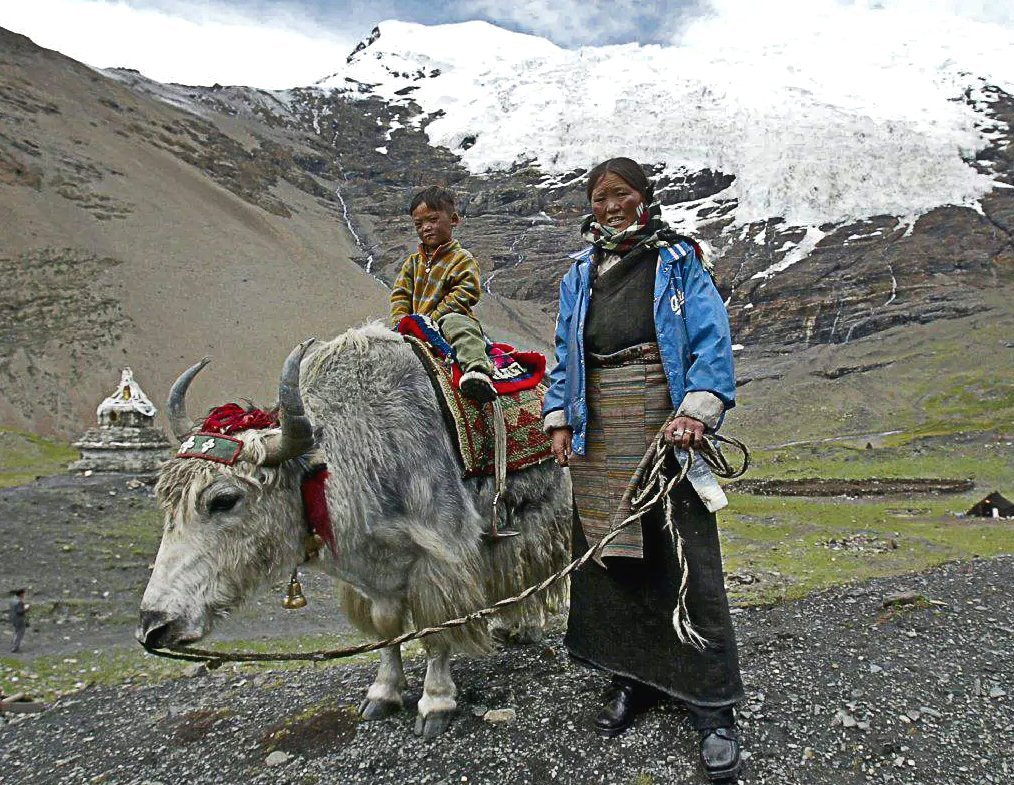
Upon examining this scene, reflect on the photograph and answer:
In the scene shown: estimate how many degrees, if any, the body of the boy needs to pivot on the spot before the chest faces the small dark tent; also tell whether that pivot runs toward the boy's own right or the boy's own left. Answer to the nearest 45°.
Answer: approximately 180°

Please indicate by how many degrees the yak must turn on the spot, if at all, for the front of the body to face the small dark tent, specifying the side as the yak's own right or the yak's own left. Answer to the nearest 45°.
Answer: approximately 180°

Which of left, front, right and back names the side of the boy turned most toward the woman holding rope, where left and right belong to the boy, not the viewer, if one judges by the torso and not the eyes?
left

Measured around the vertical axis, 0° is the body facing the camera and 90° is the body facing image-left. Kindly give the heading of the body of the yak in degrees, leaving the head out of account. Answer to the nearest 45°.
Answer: approximately 45°

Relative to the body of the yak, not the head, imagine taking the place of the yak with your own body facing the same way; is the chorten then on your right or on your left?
on your right

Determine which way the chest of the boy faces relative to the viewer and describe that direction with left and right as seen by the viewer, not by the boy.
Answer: facing the viewer and to the left of the viewer
